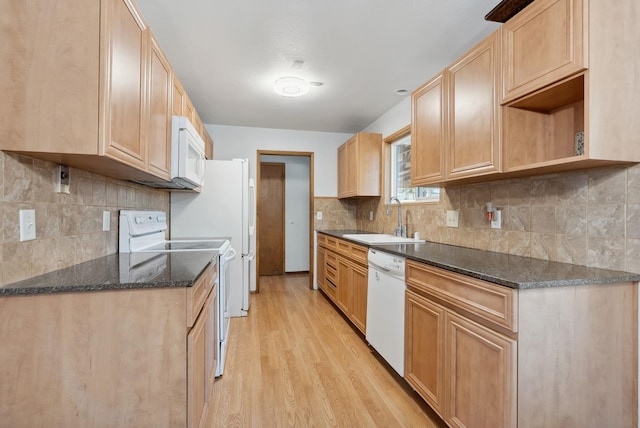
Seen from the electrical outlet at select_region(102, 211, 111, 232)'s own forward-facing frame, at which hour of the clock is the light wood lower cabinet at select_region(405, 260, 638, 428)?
The light wood lower cabinet is roughly at 12 o'clock from the electrical outlet.

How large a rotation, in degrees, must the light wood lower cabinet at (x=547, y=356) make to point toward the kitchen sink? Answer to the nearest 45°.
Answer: approximately 90° to its right

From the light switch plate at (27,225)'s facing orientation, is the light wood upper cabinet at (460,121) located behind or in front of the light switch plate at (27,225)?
in front

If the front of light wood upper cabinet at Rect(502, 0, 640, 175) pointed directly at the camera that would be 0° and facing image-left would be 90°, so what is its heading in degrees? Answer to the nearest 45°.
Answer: approximately 45°
